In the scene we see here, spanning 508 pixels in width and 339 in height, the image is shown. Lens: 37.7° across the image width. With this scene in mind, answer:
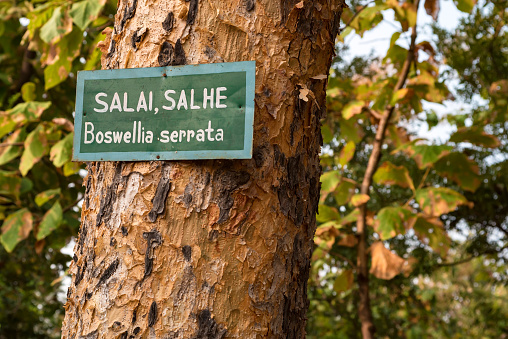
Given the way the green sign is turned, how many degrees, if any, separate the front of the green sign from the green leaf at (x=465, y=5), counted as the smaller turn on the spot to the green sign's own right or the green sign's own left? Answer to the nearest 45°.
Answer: approximately 135° to the green sign's own left

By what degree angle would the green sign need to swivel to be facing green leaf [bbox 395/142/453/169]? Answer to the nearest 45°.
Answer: approximately 135° to its left

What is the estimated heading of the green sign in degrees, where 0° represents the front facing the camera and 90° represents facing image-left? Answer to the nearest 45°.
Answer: approximately 0°

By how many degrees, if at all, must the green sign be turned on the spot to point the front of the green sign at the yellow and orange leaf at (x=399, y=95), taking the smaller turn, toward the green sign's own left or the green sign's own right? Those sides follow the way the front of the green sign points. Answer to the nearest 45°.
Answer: approximately 135° to the green sign's own left
